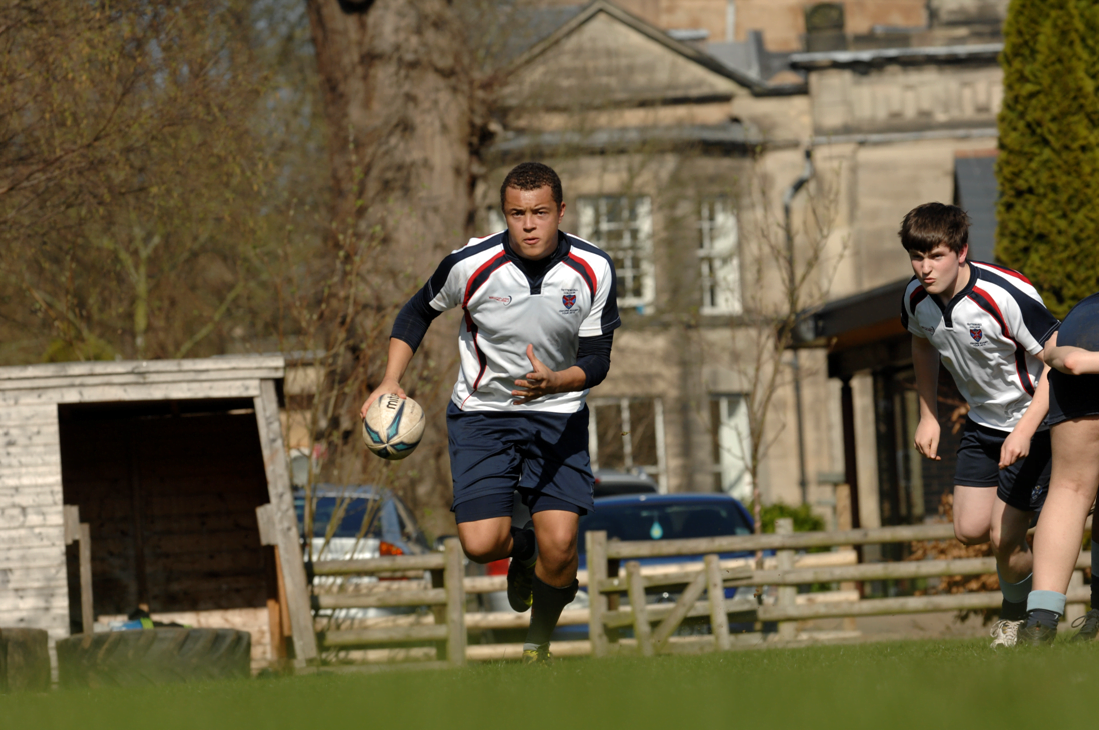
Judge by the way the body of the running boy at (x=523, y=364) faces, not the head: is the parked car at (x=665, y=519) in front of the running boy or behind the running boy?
behind

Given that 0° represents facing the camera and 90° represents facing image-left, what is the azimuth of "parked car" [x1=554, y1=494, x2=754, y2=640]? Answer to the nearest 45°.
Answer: approximately 0°

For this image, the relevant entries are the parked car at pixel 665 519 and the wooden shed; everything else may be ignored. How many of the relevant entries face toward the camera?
2

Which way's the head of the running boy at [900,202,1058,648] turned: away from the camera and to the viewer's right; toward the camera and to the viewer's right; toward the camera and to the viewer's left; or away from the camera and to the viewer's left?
toward the camera and to the viewer's left

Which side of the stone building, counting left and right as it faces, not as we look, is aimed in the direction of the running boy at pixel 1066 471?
front

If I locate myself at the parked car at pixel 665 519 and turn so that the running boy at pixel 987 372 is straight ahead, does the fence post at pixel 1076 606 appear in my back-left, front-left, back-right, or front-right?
front-left

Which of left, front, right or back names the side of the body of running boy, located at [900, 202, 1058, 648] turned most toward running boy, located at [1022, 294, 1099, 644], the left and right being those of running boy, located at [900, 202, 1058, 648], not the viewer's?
left

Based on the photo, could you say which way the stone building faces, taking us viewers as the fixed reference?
facing the viewer

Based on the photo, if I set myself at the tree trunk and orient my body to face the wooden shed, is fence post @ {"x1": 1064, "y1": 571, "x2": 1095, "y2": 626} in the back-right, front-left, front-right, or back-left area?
front-left

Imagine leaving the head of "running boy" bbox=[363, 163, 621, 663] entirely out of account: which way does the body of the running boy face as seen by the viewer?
toward the camera

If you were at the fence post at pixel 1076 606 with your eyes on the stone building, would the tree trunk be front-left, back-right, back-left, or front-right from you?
front-left

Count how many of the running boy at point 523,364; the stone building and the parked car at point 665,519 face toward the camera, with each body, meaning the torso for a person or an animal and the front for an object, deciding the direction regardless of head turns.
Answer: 3

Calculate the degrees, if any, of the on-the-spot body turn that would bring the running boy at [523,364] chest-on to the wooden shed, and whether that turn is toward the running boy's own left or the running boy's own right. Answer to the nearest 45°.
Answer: approximately 135° to the running boy's own right

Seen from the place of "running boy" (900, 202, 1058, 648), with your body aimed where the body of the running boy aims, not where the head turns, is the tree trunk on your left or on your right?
on your right

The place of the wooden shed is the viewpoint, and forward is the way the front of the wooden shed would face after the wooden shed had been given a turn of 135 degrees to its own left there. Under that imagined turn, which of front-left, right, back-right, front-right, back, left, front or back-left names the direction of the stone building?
front

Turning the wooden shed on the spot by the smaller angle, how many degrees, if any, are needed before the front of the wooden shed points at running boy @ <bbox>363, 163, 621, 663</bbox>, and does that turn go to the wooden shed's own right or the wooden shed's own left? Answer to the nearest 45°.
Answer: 0° — it already faces them
